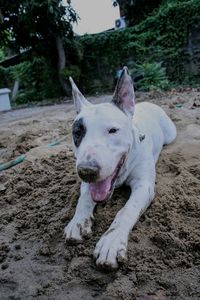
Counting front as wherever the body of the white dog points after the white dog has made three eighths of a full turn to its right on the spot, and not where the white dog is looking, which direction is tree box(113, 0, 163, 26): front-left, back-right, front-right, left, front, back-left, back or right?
front

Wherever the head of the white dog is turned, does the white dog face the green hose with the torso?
no

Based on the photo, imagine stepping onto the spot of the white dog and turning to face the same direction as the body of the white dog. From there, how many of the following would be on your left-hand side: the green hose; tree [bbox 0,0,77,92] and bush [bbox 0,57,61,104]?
0

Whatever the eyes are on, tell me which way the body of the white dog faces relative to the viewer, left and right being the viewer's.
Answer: facing the viewer and to the left of the viewer

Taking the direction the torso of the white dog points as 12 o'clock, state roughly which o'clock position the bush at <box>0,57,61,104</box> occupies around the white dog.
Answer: The bush is roughly at 4 o'clock from the white dog.

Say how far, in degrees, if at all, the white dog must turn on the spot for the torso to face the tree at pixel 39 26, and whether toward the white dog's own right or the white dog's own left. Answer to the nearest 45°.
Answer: approximately 135° to the white dog's own right
